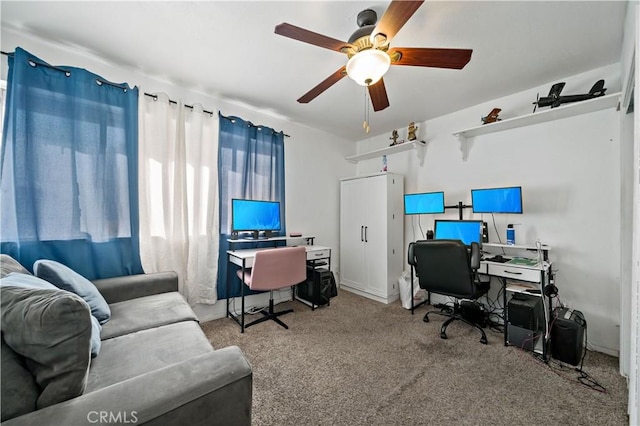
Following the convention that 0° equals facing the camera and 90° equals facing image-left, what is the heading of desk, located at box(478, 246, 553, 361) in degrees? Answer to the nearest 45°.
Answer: approximately 45°

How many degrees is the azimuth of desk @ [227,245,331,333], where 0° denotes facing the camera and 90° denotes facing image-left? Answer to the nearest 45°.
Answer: approximately 315°

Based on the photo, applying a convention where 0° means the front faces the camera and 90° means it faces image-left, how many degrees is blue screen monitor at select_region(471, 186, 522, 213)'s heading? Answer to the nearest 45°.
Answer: approximately 0°
